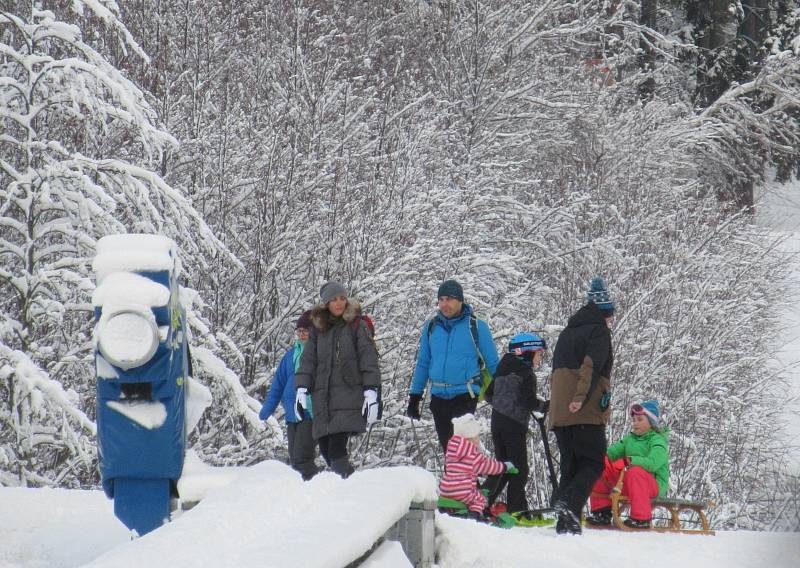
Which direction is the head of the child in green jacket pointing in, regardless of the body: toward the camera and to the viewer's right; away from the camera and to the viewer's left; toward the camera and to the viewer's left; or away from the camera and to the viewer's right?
toward the camera and to the viewer's left

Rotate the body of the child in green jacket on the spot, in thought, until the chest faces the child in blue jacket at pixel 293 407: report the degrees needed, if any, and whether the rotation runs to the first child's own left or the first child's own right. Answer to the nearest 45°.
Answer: approximately 45° to the first child's own right

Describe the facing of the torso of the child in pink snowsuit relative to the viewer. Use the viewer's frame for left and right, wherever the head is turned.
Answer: facing away from the viewer and to the right of the viewer

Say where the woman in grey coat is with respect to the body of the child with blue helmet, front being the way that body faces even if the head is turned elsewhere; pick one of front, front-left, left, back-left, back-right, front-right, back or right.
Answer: back

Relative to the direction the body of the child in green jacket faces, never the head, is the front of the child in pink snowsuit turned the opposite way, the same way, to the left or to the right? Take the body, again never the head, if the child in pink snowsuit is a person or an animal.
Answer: the opposite way

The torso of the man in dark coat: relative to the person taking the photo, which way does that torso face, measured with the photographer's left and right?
facing away from the viewer and to the right of the viewer

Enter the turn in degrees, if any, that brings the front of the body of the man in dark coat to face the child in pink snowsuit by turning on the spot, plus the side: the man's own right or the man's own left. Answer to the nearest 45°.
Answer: approximately 135° to the man's own left

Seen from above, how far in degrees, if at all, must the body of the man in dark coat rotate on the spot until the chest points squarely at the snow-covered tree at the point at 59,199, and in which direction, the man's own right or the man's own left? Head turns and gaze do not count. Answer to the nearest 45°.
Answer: approximately 135° to the man's own left

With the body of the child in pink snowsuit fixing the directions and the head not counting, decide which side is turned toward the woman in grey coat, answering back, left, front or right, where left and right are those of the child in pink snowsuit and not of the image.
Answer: left

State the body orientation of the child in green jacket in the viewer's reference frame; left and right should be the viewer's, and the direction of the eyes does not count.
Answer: facing the viewer and to the left of the viewer

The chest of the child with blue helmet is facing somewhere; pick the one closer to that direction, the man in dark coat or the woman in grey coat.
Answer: the man in dark coat
